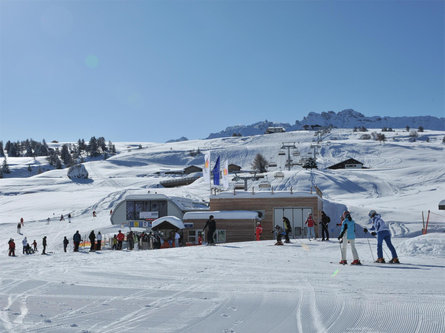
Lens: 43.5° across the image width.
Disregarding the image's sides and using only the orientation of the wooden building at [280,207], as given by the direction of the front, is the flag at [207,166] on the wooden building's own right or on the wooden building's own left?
on the wooden building's own right

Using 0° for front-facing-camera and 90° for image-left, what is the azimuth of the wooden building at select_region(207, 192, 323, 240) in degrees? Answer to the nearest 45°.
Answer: approximately 0°

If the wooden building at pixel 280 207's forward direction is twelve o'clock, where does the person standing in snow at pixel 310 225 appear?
The person standing in snow is roughly at 12 o'clock from the wooden building.

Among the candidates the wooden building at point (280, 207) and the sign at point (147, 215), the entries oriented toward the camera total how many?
2

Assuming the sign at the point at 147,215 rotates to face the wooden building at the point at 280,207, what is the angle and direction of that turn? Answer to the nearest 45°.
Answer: approximately 45° to its left
